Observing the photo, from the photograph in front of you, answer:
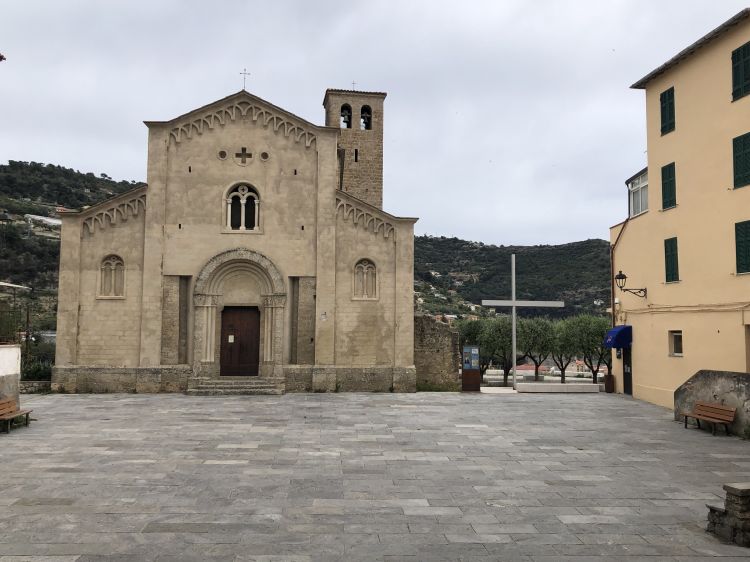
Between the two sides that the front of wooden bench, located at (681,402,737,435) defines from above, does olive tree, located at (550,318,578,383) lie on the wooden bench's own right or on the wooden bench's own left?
on the wooden bench's own right

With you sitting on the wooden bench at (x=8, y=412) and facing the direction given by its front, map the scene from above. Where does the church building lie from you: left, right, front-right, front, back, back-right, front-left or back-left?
left

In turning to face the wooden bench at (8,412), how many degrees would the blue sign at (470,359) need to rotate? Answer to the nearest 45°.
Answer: approximately 45° to its right

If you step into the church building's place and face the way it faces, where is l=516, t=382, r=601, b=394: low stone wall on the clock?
The low stone wall is roughly at 9 o'clock from the church building.

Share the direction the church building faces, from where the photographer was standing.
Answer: facing the viewer

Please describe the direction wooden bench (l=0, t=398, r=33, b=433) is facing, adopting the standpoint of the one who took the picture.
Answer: facing the viewer and to the right of the viewer

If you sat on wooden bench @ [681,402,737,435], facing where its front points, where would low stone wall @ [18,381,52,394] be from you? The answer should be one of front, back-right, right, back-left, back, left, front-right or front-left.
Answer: front-right

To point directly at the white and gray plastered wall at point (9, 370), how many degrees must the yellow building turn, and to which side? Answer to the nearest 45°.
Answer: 0° — it already faces it

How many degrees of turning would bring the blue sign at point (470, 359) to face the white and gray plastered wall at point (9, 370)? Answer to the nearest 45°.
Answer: approximately 45° to its right

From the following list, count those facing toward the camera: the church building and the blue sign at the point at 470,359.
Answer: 2

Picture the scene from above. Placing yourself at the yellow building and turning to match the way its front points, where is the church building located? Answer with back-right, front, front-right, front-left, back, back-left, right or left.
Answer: front-right

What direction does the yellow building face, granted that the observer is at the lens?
facing the viewer and to the left of the viewer

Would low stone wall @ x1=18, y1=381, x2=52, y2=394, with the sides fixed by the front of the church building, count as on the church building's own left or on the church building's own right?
on the church building's own right

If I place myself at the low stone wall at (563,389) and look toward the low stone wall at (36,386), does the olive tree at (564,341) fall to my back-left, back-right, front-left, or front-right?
back-right

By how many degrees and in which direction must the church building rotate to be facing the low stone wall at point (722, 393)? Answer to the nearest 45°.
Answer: approximately 45° to its left
